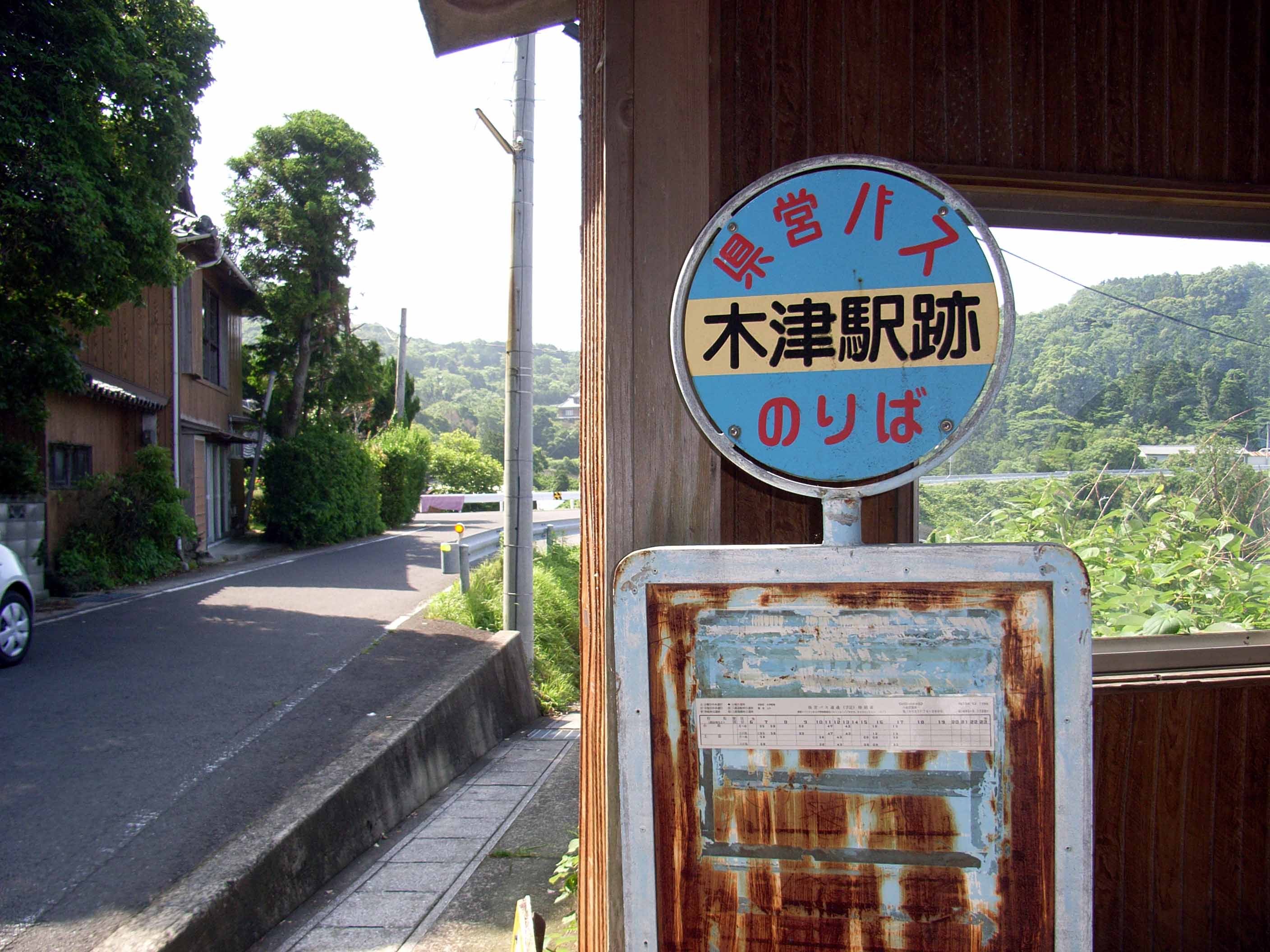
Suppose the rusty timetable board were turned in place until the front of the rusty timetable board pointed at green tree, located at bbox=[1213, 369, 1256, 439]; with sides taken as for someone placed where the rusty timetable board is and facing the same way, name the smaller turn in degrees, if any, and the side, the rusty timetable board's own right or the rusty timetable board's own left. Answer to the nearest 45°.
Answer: approximately 135° to the rusty timetable board's own left

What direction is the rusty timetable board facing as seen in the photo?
toward the camera

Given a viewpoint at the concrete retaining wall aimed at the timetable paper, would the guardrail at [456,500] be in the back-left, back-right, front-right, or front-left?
back-left

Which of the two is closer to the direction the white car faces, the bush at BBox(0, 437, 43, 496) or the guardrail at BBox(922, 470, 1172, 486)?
the bush

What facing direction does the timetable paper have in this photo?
toward the camera

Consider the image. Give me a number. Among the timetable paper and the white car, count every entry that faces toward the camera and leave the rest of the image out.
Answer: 1

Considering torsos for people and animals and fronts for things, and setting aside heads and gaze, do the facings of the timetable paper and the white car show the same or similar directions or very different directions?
very different directions

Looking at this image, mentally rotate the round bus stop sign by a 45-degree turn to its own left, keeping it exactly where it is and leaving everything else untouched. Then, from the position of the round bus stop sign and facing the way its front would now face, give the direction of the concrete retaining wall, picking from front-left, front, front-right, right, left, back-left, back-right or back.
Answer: back

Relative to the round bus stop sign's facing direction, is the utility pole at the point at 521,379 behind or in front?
behind

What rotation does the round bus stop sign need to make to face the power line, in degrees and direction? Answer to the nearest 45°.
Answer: approximately 135° to its left
